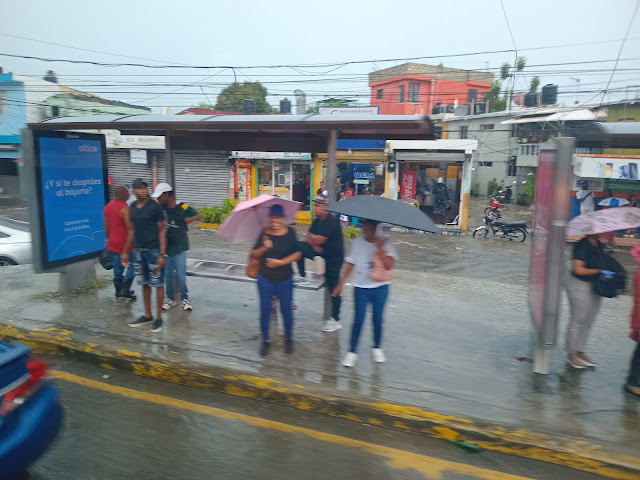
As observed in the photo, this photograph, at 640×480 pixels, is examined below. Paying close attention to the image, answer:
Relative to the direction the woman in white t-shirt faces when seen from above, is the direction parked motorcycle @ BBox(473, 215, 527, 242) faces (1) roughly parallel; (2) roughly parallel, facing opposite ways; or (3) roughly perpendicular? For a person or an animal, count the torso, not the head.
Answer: roughly perpendicular

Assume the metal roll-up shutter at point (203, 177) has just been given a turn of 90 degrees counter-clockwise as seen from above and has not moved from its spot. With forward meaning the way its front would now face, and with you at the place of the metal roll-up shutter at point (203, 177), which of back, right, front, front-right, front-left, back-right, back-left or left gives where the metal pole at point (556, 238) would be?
right

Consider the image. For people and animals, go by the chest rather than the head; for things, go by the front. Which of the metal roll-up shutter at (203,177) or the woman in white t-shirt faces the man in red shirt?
the metal roll-up shutter

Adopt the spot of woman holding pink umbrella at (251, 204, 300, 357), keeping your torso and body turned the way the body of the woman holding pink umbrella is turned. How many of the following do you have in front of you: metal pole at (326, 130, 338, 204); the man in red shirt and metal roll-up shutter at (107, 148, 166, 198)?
0

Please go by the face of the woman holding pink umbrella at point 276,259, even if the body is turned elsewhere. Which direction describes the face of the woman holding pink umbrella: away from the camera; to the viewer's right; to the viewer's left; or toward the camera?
toward the camera

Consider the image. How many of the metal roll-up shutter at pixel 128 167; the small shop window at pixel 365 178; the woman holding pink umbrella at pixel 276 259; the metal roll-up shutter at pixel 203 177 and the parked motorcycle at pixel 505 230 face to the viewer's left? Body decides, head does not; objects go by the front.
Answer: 1

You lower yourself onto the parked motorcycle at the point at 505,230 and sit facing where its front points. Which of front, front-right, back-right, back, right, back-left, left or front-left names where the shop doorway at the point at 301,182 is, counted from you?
front

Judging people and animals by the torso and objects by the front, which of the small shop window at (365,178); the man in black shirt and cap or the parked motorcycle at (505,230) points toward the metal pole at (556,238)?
the small shop window

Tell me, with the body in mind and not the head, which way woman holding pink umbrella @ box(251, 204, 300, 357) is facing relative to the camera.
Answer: toward the camera

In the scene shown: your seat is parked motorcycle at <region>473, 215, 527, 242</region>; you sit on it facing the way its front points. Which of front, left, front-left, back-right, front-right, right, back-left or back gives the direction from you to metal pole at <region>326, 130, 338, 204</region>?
left

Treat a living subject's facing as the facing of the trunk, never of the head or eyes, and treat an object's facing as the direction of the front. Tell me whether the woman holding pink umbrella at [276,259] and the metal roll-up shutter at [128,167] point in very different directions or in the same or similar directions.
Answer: same or similar directions

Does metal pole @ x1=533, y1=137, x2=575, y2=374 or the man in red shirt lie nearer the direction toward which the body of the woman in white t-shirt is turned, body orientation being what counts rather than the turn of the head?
the metal pole

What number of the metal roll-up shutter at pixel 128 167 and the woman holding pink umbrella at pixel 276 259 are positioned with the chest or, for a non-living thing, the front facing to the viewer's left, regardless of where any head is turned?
0

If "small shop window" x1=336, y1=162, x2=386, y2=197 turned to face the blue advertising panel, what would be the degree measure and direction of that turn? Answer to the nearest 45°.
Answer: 0° — it already faces it

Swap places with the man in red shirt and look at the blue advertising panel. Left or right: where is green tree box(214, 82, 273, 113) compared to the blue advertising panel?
right

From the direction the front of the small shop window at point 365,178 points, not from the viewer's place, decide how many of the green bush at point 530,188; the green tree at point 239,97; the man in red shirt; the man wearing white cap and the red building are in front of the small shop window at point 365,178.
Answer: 2

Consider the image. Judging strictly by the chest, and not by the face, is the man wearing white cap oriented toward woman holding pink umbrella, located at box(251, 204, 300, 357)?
no

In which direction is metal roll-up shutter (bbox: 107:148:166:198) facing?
toward the camera

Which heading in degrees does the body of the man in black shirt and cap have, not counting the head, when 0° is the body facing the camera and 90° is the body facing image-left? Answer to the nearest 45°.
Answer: approximately 45°
